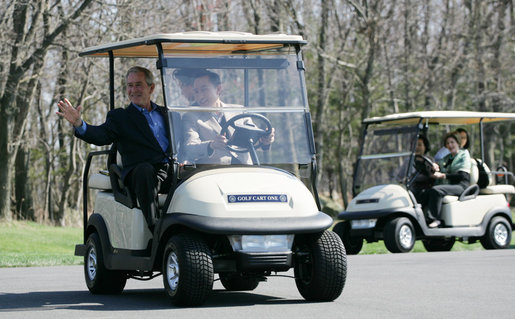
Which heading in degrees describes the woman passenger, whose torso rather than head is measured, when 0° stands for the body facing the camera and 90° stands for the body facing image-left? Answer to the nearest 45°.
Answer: approximately 45°

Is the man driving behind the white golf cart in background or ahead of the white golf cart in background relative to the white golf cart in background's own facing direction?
ahead

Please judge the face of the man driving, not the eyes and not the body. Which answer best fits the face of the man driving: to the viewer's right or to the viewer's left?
to the viewer's left

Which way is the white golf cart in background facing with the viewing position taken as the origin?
facing the viewer and to the left of the viewer

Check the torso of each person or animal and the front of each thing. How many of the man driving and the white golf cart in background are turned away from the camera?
0

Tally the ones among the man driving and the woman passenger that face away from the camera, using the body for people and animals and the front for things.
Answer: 0

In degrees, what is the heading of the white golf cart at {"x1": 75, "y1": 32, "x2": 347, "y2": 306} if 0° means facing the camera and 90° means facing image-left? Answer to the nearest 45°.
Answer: approximately 315°
